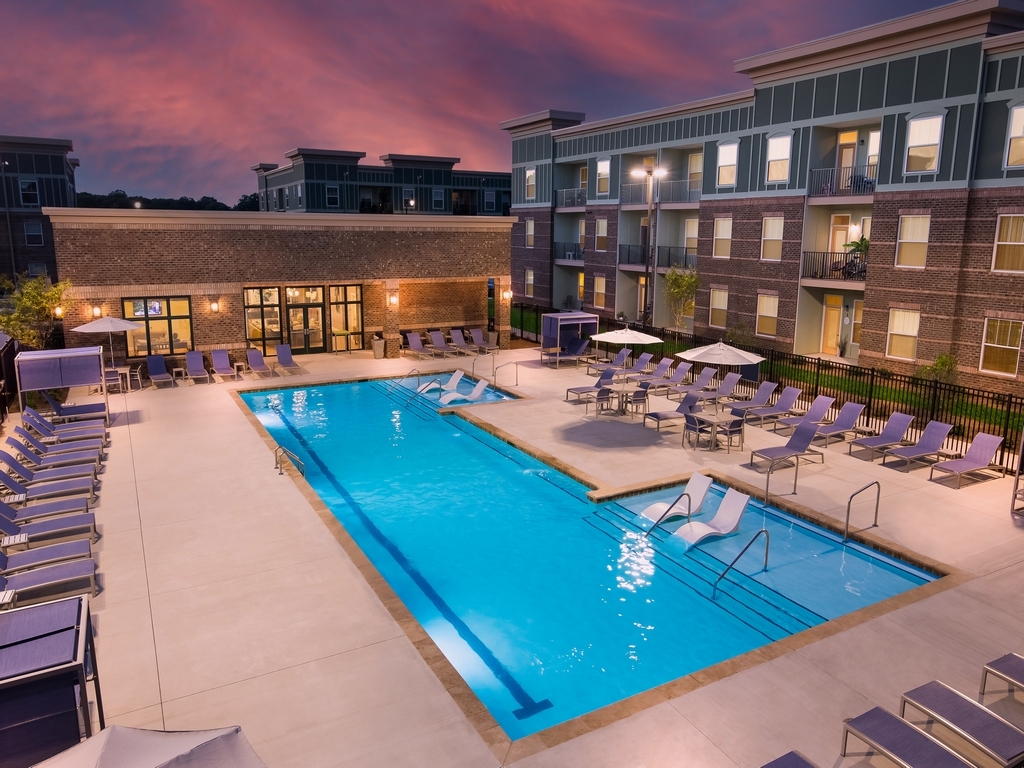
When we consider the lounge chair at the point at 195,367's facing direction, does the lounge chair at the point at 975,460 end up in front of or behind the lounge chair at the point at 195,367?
in front

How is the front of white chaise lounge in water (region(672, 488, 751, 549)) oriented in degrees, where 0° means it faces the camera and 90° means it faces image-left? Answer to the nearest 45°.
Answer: approximately 45°

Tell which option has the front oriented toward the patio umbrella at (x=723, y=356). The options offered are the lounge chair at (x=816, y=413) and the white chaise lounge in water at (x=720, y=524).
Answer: the lounge chair

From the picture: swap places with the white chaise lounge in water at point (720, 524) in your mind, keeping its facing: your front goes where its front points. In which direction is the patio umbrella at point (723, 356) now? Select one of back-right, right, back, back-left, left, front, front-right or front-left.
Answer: back-right

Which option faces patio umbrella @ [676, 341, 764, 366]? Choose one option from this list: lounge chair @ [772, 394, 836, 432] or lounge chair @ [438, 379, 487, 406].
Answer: lounge chair @ [772, 394, 836, 432]

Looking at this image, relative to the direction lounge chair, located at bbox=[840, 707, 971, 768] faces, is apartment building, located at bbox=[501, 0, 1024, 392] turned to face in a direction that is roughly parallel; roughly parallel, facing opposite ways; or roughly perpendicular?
roughly perpendicular

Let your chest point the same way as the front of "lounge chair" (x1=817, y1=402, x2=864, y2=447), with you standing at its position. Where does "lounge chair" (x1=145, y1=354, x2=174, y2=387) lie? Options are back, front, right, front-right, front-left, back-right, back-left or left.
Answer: front-right

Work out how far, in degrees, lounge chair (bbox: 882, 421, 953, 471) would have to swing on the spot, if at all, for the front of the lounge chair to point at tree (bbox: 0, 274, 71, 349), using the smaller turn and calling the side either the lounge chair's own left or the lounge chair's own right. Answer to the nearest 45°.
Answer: approximately 45° to the lounge chair's own right

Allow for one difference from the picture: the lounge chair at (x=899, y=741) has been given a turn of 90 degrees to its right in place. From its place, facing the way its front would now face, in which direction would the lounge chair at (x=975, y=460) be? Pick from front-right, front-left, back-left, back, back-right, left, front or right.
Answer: front-left

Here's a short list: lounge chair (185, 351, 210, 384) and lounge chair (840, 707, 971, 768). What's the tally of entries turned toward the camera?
1

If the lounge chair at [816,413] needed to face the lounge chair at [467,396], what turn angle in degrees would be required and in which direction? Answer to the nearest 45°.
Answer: approximately 45° to its right

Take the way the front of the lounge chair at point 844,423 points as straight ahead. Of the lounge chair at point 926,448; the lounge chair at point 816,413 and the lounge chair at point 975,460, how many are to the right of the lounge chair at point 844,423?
1

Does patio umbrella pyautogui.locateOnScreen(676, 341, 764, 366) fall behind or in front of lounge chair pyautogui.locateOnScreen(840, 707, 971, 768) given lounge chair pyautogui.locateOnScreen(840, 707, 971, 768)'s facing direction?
in front

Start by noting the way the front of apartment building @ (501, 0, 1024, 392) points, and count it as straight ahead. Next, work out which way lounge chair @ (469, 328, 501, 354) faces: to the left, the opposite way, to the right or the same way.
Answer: to the left

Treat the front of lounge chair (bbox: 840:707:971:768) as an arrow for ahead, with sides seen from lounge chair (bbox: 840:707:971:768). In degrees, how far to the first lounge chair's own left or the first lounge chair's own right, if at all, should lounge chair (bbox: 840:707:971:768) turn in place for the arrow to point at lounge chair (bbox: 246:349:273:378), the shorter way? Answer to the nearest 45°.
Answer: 0° — it already faces it

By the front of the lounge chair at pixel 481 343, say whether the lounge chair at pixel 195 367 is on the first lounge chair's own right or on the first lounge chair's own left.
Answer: on the first lounge chair's own right

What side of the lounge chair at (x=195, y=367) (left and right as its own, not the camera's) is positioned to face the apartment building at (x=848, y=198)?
left

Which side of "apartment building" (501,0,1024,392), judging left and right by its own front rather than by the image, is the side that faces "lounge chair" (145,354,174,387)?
front

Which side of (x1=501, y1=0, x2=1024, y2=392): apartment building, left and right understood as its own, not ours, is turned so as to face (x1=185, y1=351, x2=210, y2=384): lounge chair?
front

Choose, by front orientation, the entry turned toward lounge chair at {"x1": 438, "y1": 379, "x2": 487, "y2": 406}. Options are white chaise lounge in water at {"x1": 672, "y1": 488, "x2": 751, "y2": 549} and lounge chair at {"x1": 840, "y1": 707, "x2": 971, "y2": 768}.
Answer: lounge chair at {"x1": 840, "y1": 707, "x2": 971, "y2": 768}
